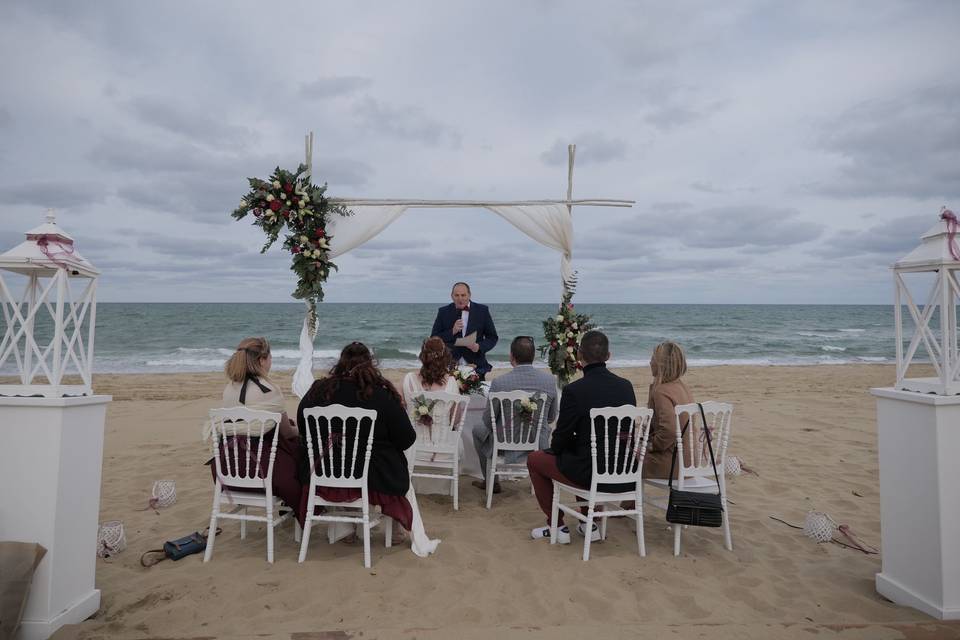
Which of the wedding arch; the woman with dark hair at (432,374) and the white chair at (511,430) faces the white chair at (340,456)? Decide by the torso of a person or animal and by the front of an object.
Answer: the wedding arch

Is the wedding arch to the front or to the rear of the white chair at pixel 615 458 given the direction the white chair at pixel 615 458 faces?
to the front

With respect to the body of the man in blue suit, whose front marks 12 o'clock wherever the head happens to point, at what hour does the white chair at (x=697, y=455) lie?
The white chair is roughly at 11 o'clock from the man in blue suit.

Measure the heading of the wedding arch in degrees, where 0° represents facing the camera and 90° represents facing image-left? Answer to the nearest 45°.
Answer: approximately 0°

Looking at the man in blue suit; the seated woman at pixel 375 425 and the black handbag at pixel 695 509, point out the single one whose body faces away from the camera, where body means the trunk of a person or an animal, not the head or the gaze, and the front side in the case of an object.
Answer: the seated woman

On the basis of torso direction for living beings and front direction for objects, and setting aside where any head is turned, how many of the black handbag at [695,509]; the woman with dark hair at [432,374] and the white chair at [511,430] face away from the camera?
2

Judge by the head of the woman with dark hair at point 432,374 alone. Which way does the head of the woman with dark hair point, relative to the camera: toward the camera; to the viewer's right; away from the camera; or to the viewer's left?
away from the camera

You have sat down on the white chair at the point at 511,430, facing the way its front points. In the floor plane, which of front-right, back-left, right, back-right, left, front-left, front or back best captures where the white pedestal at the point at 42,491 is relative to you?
back-left

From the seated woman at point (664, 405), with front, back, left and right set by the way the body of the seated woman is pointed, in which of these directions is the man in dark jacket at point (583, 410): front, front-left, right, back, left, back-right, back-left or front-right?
left

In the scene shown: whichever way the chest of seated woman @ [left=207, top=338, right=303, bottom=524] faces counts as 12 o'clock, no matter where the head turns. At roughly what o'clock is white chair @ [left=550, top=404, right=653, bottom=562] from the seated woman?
The white chair is roughly at 2 o'clock from the seated woman.

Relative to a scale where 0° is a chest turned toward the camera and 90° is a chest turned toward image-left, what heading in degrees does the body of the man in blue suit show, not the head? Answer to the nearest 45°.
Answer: approximately 0°

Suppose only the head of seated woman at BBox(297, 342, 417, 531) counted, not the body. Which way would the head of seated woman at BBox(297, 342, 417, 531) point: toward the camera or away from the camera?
away from the camera

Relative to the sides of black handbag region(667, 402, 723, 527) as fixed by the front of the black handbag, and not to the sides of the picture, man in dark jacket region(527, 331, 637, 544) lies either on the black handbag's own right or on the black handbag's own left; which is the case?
on the black handbag's own right

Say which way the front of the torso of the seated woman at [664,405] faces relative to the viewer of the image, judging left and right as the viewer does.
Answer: facing away from the viewer and to the left of the viewer

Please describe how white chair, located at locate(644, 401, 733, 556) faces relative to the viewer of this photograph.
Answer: facing away from the viewer and to the left of the viewer
